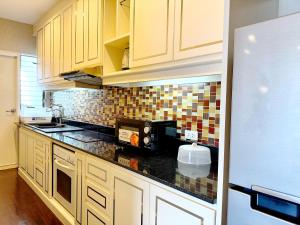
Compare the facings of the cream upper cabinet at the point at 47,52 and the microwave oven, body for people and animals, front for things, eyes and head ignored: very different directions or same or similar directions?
same or similar directions
